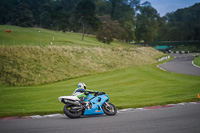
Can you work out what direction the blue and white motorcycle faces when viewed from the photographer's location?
facing to the right of the viewer
